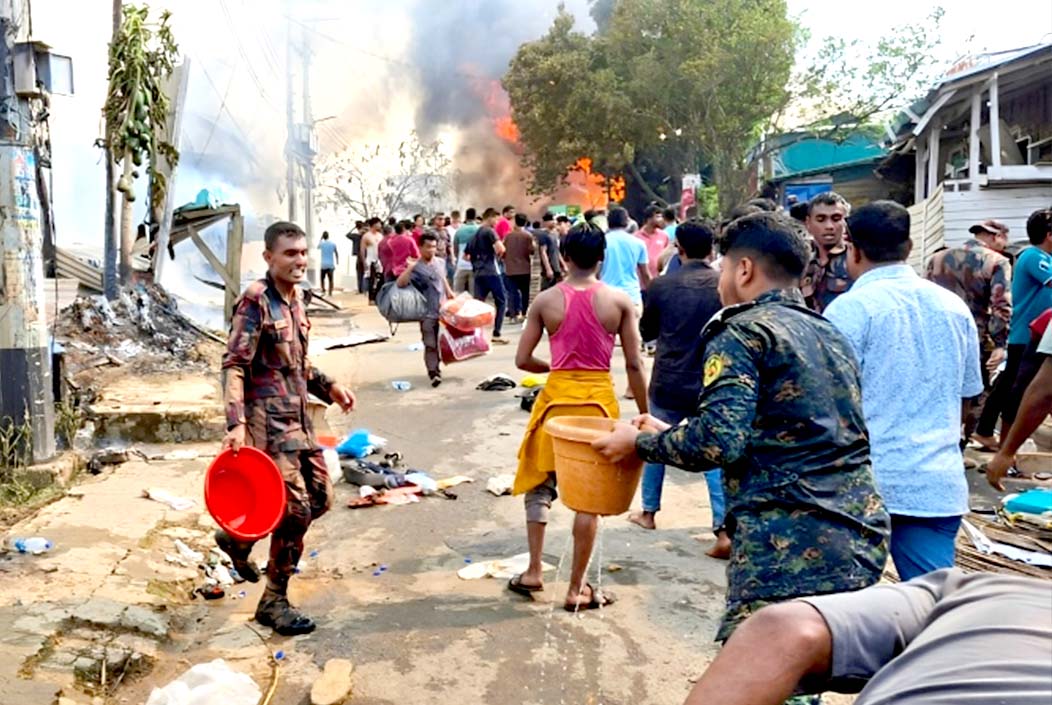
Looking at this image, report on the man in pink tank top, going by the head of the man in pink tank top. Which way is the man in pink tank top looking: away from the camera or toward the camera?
away from the camera

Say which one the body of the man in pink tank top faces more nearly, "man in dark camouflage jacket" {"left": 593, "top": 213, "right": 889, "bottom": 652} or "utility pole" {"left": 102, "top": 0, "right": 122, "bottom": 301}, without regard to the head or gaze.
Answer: the utility pole

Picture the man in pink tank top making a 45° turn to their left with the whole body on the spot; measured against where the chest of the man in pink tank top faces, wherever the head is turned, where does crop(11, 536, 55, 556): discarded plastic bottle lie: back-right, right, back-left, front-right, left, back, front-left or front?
front-left

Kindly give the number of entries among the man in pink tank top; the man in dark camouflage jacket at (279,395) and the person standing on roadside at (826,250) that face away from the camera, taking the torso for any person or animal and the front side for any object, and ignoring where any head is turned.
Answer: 1

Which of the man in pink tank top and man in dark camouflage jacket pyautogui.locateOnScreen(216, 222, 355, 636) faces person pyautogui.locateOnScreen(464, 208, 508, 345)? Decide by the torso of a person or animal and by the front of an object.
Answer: the man in pink tank top

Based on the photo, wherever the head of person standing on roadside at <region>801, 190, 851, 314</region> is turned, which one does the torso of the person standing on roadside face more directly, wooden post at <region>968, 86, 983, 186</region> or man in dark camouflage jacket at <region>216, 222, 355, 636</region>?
the man in dark camouflage jacket

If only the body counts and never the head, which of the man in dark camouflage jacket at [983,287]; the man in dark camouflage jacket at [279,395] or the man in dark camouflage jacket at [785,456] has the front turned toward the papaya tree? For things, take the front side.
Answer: the man in dark camouflage jacket at [785,456]

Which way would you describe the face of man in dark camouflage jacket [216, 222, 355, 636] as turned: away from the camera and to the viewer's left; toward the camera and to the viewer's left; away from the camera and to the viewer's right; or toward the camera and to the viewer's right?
toward the camera and to the viewer's right

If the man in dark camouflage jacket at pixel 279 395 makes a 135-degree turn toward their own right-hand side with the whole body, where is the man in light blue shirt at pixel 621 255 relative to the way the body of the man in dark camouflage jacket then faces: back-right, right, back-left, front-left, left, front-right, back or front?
back-right

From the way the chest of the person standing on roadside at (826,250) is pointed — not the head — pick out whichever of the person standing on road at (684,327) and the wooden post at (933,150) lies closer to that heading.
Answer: the person standing on road

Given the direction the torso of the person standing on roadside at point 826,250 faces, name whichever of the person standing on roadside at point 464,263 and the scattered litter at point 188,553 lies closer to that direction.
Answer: the scattered litter

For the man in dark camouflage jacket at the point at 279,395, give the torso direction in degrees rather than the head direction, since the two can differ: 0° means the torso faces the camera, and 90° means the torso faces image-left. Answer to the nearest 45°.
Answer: approximately 315°

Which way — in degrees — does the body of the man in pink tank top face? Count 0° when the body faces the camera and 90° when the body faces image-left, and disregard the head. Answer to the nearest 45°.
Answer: approximately 180°

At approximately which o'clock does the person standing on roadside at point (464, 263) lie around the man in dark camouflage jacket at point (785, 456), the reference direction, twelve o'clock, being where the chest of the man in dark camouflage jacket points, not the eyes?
The person standing on roadside is roughly at 1 o'clock from the man in dark camouflage jacket.

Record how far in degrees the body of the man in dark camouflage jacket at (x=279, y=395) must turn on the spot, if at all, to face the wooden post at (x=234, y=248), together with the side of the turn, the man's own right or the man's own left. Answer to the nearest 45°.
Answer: approximately 135° to the man's own left

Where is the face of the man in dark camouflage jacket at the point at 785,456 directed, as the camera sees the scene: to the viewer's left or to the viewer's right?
to the viewer's left
